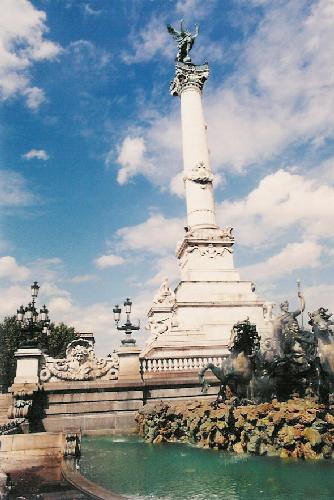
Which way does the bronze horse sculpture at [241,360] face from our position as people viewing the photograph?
facing the viewer and to the left of the viewer

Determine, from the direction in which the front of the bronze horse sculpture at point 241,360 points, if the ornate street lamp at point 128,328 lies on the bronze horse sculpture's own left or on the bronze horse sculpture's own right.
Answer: on the bronze horse sculpture's own right

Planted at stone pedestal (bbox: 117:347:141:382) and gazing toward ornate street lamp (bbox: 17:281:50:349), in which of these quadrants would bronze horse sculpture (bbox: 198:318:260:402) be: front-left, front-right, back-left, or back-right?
back-left

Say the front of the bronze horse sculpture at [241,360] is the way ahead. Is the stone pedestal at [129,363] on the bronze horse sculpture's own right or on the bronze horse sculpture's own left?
on the bronze horse sculpture's own right
